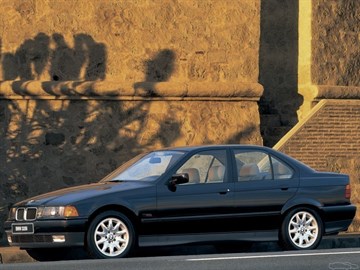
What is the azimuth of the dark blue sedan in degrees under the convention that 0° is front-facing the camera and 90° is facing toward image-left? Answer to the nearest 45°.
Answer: approximately 45°
